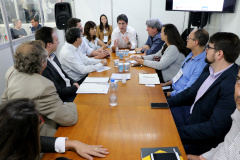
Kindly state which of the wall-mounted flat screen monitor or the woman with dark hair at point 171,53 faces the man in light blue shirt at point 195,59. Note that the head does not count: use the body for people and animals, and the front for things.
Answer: the wall-mounted flat screen monitor

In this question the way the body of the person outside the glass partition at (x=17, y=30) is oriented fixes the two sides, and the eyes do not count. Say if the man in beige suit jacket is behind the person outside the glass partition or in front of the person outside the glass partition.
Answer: in front

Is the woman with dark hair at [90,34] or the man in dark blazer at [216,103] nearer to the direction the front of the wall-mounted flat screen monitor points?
the man in dark blazer

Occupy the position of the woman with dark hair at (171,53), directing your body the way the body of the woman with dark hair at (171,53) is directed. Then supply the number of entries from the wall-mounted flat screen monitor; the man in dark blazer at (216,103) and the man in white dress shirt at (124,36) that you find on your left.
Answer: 1

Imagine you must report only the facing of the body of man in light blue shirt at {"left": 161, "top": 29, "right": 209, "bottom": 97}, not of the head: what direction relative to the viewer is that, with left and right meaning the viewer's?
facing to the left of the viewer

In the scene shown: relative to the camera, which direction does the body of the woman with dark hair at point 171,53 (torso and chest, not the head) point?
to the viewer's left

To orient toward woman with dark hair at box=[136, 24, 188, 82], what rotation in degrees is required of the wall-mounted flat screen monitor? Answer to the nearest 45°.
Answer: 0° — it already faces them

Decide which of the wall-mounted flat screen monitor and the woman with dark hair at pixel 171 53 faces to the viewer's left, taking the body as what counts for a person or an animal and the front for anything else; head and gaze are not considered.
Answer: the woman with dark hair

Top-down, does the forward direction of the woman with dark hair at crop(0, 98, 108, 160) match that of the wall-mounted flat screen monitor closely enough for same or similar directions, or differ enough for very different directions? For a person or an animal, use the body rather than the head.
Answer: very different directions

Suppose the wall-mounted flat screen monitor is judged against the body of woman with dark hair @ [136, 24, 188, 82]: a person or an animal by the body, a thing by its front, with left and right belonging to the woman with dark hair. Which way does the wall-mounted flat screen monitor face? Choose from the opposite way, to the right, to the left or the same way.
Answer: to the left

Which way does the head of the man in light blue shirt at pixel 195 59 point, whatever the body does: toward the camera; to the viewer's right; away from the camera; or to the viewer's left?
to the viewer's left

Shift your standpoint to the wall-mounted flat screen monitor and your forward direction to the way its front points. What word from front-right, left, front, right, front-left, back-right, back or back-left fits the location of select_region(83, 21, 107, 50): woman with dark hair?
right

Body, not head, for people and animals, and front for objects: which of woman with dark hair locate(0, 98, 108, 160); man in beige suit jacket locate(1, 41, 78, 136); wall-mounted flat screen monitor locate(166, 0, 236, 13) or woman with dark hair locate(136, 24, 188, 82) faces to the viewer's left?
woman with dark hair locate(136, 24, 188, 82)

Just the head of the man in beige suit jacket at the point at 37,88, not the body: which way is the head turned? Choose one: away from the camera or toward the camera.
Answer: away from the camera
